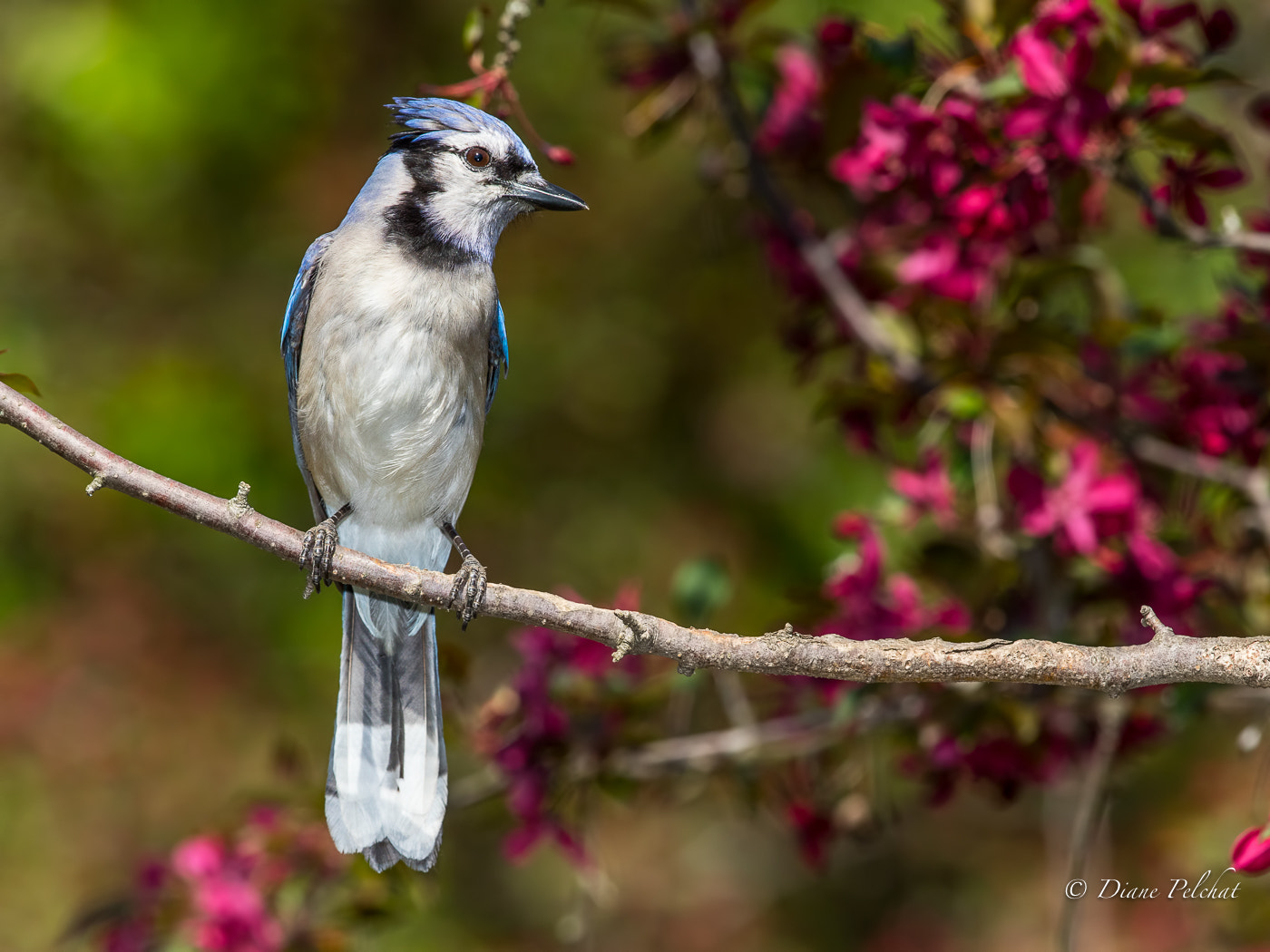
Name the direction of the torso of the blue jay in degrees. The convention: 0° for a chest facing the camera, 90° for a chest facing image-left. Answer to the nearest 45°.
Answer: approximately 0°

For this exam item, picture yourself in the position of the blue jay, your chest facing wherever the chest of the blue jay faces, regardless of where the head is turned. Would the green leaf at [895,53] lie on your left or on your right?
on your left

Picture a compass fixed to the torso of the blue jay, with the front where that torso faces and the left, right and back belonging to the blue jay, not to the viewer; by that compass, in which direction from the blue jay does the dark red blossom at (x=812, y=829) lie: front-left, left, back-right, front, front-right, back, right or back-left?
back-left

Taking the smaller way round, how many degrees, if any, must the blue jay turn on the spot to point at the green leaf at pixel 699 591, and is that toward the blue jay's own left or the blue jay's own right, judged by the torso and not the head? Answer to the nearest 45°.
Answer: approximately 135° to the blue jay's own left

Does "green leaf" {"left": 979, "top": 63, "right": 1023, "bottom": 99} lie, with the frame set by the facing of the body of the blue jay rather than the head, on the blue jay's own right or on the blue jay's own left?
on the blue jay's own left
